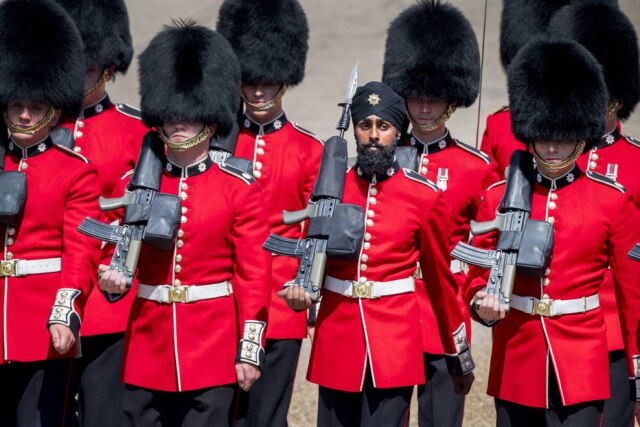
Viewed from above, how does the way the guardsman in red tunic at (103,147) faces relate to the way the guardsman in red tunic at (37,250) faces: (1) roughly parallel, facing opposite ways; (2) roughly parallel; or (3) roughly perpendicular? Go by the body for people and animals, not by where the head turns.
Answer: roughly parallel

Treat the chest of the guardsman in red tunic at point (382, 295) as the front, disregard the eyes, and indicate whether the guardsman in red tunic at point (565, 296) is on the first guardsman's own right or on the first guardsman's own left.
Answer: on the first guardsman's own left

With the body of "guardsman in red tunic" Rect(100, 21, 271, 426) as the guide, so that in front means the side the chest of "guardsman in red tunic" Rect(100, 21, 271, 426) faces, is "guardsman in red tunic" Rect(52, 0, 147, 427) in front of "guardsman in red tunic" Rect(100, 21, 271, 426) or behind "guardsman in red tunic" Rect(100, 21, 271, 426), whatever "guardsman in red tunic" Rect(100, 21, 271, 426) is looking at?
behind

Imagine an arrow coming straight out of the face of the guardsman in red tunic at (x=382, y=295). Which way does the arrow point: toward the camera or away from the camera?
toward the camera

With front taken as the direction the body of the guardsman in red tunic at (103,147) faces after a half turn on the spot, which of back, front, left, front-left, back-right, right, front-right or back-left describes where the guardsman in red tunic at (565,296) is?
right

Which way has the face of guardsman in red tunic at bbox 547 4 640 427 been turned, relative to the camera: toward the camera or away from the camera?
toward the camera

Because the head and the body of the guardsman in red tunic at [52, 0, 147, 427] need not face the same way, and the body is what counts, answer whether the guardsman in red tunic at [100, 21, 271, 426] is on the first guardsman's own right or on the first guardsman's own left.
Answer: on the first guardsman's own left

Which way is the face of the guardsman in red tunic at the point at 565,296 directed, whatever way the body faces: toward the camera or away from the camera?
toward the camera

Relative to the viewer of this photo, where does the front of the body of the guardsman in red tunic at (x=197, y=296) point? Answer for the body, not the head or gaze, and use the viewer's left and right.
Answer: facing the viewer

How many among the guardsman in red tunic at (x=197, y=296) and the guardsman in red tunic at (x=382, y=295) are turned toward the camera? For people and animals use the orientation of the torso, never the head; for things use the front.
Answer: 2
